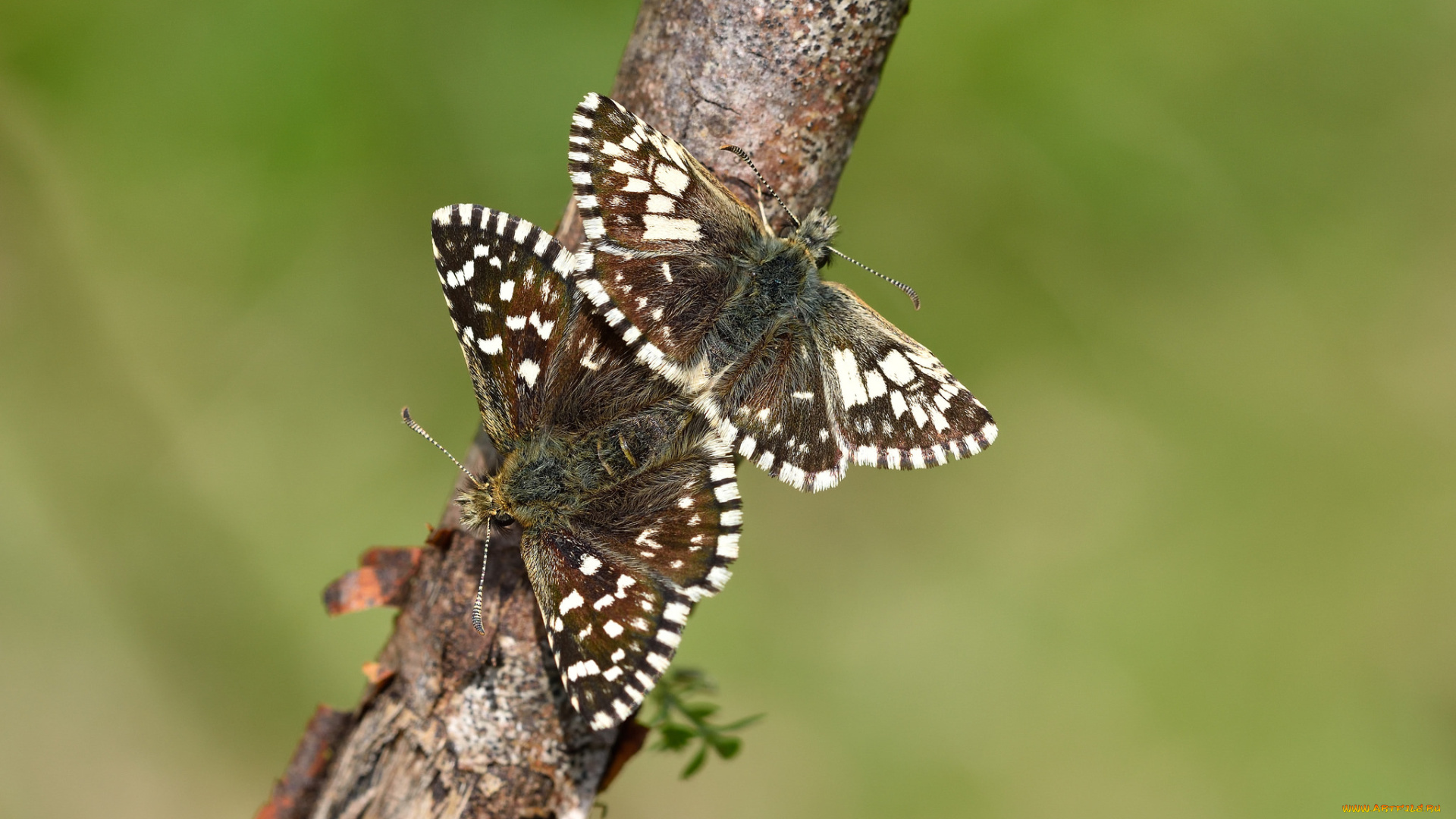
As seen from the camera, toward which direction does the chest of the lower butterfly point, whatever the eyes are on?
to the viewer's left
